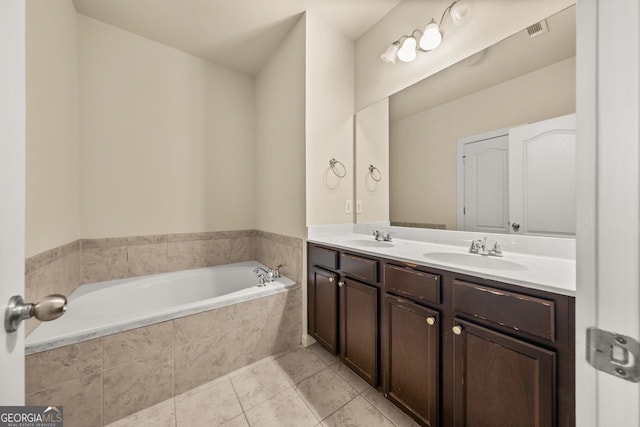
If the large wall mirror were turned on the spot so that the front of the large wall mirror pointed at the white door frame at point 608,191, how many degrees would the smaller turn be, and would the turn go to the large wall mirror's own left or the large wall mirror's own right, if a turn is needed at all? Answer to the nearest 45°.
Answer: approximately 45° to the large wall mirror's own left

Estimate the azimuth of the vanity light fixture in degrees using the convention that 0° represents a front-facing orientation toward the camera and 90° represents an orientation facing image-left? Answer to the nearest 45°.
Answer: approximately 45°

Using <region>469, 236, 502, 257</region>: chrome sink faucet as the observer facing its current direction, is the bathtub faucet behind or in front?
in front

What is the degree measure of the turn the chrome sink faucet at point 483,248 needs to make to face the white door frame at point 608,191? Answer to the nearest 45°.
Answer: approximately 45° to its left

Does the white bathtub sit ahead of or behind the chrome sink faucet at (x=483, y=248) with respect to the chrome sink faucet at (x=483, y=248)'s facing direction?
ahead

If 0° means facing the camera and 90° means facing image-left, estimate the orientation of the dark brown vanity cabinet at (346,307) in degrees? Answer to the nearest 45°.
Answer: approximately 45°

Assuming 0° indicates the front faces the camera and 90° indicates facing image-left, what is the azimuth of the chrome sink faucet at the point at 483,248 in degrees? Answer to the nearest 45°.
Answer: approximately 45°
